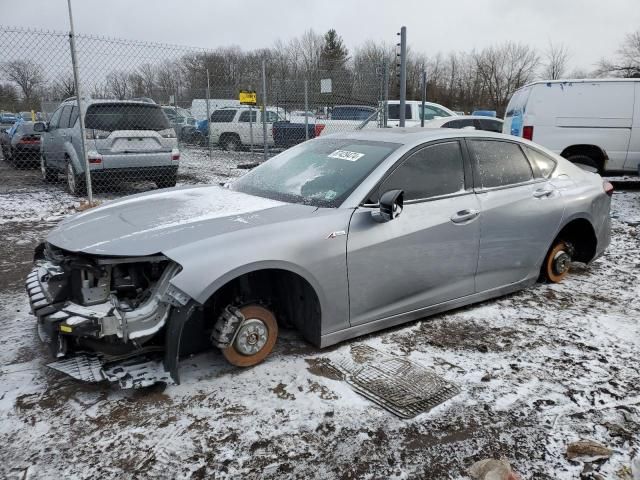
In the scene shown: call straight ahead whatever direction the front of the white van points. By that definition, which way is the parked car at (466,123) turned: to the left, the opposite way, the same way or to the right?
the opposite way

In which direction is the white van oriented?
to the viewer's right

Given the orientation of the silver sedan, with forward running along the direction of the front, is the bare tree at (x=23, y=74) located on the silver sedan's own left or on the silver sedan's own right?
on the silver sedan's own right

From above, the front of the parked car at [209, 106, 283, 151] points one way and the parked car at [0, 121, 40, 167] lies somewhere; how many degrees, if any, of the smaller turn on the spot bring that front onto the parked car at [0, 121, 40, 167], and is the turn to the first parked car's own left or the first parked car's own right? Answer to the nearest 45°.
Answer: approximately 135° to the first parked car's own right

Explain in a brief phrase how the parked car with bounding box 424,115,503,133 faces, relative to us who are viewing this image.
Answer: facing to the left of the viewer

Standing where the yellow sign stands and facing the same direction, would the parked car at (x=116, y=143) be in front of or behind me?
in front

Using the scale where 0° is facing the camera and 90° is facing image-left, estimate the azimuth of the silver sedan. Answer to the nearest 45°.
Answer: approximately 45°

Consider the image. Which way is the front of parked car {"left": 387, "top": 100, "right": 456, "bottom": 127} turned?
to the viewer's right
